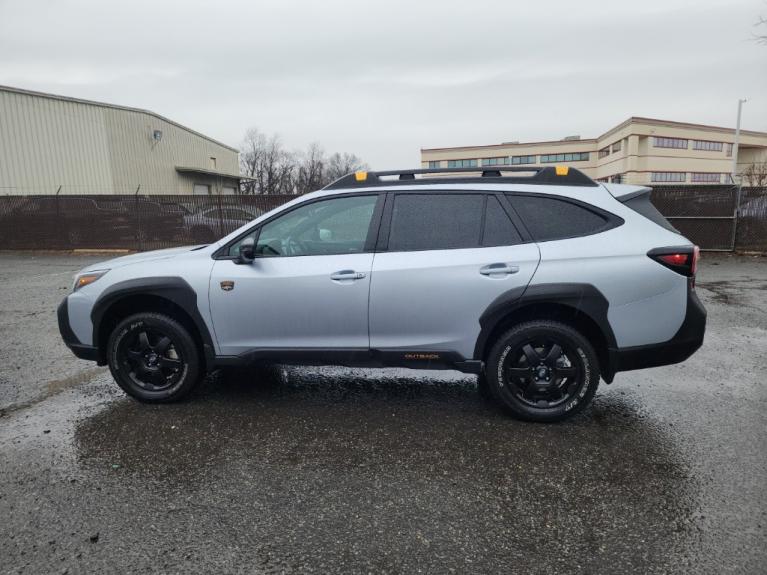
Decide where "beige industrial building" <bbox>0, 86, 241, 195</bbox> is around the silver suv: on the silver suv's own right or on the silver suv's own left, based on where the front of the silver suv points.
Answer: on the silver suv's own right

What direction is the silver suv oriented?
to the viewer's left

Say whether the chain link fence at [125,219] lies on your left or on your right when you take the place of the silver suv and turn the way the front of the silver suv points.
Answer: on your right
